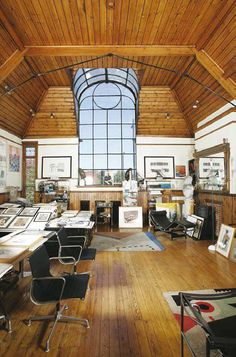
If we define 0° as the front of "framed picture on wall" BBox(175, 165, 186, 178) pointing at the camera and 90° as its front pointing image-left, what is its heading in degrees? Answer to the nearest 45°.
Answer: approximately 0°

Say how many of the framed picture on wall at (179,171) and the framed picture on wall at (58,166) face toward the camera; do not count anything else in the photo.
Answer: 2

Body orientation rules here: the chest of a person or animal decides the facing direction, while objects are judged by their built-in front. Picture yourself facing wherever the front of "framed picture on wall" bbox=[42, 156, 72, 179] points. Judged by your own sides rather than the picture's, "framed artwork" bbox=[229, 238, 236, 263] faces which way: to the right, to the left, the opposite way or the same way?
to the right

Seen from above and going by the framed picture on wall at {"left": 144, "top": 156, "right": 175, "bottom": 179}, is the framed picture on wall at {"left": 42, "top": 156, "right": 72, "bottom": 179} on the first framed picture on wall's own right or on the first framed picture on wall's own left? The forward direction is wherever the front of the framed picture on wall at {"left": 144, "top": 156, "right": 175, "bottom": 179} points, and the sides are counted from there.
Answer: on the first framed picture on wall's own right

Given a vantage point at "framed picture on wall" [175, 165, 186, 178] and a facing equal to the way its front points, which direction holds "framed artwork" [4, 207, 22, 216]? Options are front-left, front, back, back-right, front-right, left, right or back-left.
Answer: front-right

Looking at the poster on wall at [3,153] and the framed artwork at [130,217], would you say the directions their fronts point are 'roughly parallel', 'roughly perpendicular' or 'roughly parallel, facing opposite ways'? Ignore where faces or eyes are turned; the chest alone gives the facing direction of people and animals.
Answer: roughly perpendicular

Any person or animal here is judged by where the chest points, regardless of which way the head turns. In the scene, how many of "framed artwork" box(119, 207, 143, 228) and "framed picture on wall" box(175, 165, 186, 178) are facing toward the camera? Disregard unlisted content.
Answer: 2

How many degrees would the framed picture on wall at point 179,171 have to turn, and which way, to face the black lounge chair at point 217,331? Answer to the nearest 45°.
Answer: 0° — it already faces it
